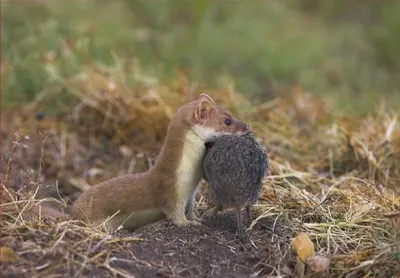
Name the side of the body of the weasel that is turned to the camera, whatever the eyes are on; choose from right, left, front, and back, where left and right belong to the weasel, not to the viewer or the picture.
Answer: right

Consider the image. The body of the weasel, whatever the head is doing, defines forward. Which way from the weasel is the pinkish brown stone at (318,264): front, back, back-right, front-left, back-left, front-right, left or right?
front-right

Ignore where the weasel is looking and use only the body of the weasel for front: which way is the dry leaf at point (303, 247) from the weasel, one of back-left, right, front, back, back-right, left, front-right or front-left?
front-right

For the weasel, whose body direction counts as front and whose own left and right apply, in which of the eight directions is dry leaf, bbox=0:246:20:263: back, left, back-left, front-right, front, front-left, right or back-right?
back-right
